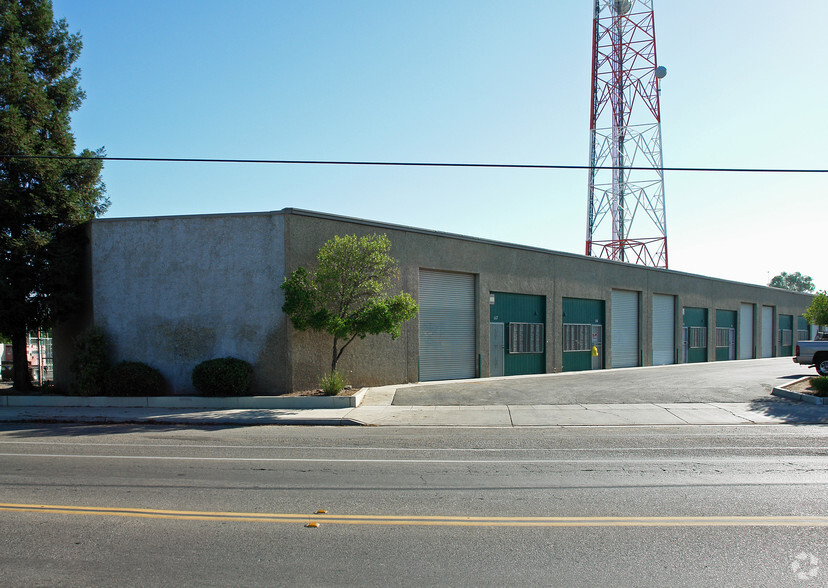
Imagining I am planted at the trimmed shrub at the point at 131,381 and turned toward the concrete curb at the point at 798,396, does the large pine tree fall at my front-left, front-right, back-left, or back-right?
back-left

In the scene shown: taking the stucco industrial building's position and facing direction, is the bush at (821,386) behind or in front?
in front

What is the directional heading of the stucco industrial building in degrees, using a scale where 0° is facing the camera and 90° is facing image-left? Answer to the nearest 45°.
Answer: approximately 315°

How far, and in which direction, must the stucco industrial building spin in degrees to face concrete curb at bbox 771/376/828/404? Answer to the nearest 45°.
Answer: approximately 45° to its right

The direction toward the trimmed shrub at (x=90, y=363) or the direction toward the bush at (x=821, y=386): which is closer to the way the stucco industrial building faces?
the bush

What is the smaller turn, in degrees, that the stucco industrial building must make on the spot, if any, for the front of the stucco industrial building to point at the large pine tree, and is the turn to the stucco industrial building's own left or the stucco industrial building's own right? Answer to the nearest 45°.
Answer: approximately 135° to the stucco industrial building's own right
